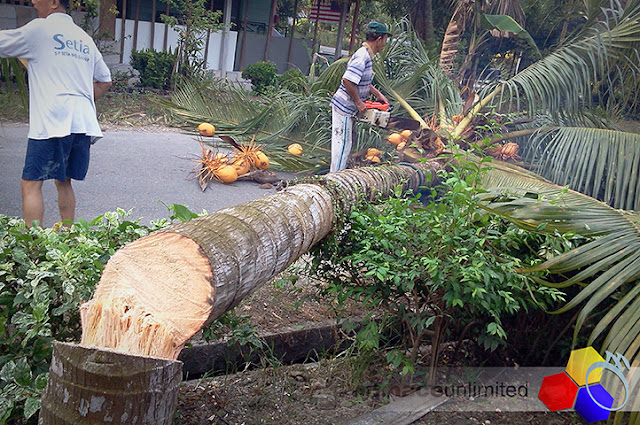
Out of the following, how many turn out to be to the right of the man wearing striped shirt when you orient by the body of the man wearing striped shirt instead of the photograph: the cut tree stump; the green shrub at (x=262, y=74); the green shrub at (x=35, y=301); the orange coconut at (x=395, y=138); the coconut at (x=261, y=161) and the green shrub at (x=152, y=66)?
2

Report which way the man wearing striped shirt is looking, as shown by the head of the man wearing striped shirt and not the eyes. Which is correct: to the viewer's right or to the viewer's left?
to the viewer's right

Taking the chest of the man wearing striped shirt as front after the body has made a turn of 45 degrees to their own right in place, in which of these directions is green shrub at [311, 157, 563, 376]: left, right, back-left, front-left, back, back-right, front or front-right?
front-right

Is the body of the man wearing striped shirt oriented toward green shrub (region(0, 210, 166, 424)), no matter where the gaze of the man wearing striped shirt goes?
no

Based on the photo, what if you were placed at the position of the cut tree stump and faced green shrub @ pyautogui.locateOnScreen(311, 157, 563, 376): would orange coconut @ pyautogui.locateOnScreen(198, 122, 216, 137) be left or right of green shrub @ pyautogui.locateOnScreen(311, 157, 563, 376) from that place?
left

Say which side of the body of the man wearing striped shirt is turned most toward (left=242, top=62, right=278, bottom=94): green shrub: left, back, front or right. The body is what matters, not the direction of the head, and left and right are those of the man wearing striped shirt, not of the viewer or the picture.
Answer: left

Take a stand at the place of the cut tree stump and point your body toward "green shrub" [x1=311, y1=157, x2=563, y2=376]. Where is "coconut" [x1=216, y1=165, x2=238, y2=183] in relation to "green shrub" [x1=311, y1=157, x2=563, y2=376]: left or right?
left

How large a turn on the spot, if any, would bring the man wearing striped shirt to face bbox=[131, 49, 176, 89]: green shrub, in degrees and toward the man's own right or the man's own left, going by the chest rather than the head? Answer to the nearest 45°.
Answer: approximately 135° to the man's own left

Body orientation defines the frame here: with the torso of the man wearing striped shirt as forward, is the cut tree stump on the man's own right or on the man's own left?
on the man's own right

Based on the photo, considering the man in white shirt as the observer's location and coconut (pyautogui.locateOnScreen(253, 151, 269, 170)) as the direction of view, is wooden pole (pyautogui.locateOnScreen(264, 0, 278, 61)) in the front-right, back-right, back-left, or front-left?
front-left

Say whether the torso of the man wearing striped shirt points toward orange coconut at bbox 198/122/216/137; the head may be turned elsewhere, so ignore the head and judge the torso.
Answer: no

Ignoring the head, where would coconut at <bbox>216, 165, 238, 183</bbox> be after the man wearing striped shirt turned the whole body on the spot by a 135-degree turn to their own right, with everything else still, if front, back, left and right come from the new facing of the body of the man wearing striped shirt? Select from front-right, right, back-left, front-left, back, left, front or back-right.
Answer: front-right

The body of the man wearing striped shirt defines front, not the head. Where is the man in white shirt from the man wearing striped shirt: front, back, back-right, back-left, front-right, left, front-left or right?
back-right

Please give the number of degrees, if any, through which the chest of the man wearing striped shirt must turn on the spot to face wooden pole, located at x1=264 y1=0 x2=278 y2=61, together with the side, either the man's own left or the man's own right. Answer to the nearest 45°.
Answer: approximately 90° to the man's own left

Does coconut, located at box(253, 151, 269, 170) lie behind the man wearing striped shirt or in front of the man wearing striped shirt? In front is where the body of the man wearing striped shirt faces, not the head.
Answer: behind

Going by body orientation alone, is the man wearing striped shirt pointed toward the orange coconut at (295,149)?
no

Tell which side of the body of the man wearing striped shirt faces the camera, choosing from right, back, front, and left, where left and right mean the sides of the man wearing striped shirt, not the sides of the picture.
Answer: right
